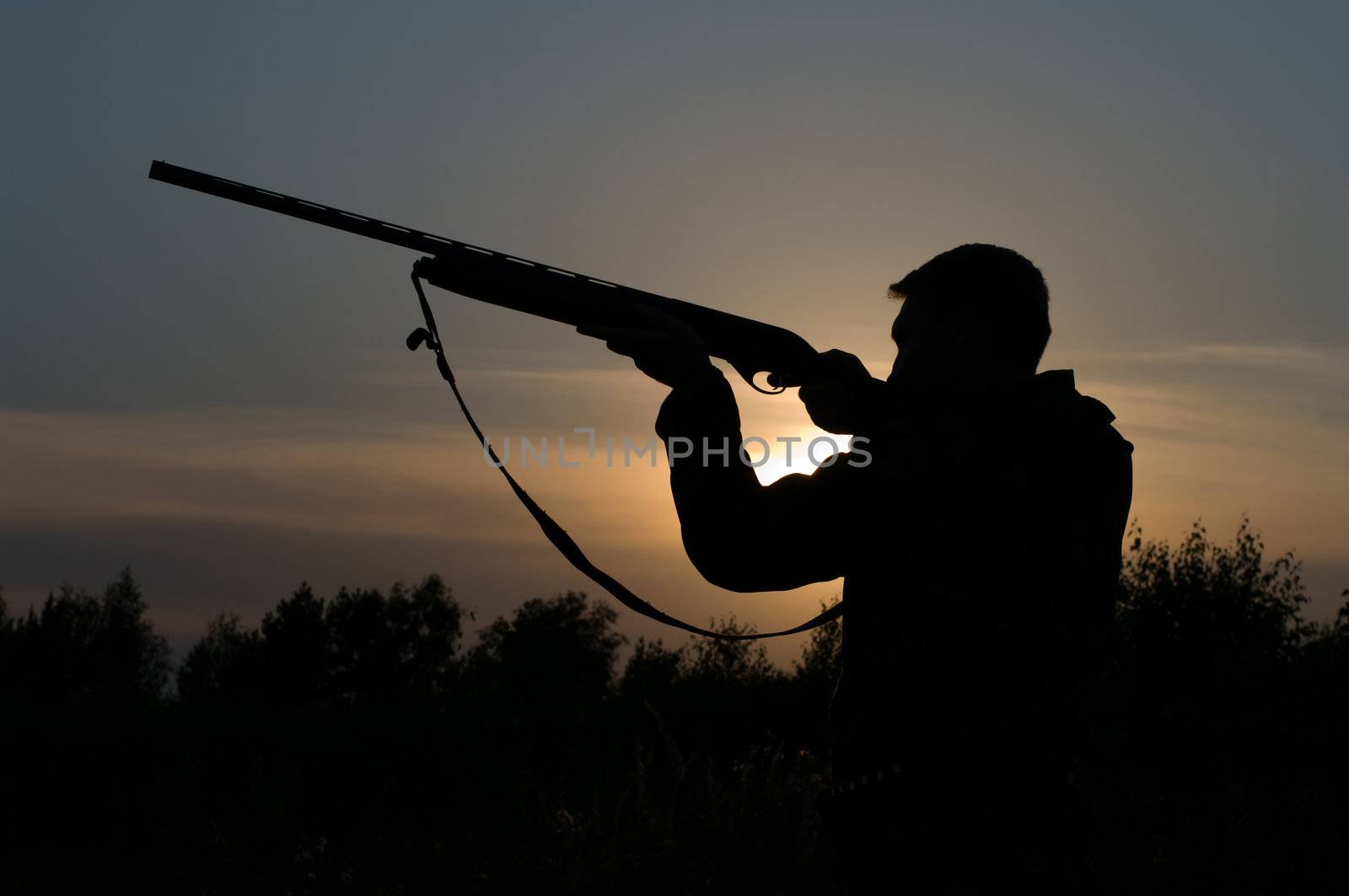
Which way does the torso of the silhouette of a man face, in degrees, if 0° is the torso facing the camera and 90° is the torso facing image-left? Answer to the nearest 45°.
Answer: approximately 90°
